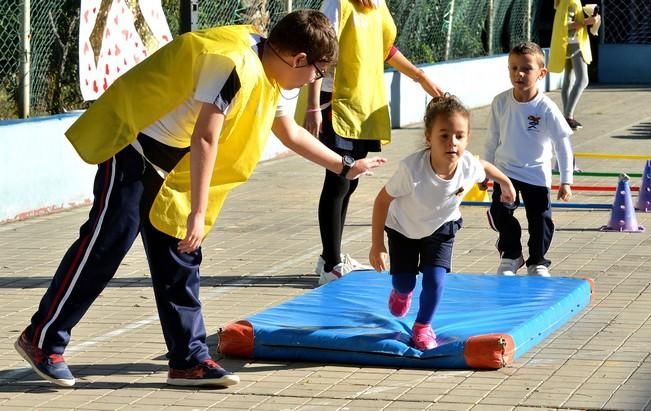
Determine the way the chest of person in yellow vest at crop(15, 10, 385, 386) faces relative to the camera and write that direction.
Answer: to the viewer's right

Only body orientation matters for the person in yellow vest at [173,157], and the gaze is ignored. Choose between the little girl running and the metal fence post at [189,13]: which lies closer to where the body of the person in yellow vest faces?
the little girl running

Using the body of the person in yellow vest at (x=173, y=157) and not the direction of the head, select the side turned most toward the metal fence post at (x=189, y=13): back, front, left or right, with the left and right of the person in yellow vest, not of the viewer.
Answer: left

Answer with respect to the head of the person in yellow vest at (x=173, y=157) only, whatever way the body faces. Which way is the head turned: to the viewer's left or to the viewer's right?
to the viewer's right

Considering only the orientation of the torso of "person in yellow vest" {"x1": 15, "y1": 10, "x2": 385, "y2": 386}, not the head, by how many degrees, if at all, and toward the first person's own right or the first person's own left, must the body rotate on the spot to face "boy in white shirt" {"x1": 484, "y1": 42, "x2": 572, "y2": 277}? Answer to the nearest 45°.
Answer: approximately 45° to the first person's own left

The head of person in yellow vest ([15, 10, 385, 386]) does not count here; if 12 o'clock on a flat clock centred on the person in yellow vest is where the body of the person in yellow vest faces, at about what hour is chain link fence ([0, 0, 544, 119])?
The chain link fence is roughly at 9 o'clock from the person in yellow vest.

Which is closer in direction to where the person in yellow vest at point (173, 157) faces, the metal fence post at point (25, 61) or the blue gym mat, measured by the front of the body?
the blue gym mat

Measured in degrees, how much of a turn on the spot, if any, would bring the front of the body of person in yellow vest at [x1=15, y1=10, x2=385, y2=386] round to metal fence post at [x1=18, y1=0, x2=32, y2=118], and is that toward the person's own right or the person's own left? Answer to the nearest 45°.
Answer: approximately 90° to the person's own left
